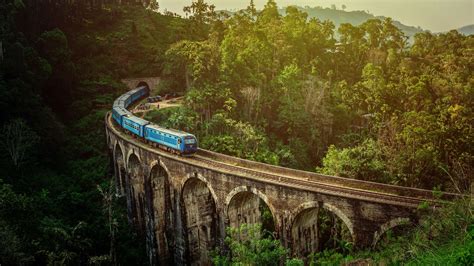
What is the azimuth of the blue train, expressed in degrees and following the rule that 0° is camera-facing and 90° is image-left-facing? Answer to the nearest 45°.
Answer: approximately 315°

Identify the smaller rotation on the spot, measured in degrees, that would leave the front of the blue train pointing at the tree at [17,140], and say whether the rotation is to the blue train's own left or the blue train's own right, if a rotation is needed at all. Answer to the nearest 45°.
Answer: approximately 180°
